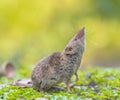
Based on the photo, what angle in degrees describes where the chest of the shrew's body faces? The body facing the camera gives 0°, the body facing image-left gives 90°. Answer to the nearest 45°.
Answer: approximately 270°
